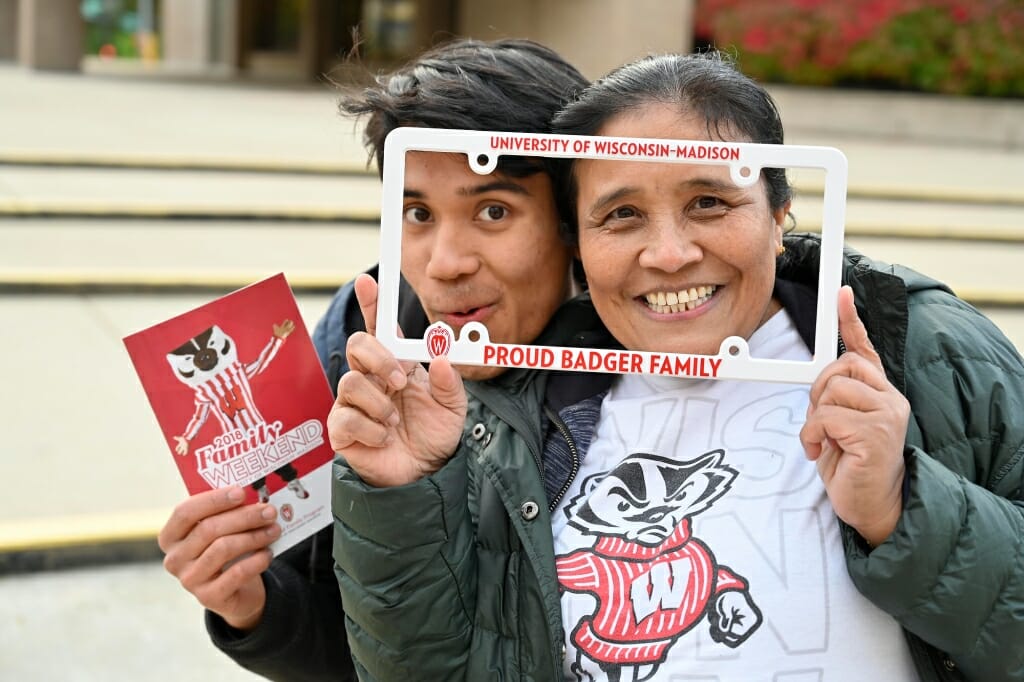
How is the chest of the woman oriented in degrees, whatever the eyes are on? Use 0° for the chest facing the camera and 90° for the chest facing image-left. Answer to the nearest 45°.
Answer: approximately 0°

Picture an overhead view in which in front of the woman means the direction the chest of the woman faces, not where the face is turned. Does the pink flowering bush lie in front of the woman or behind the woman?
behind
